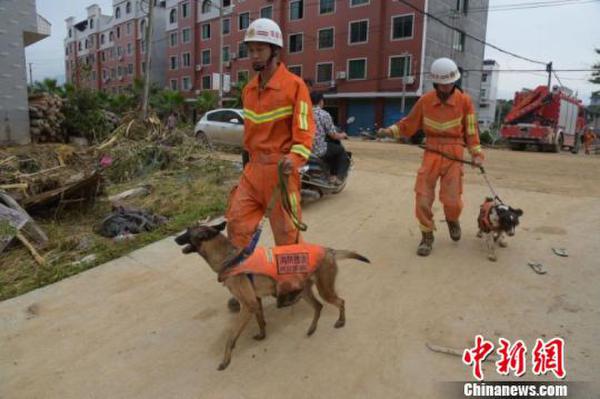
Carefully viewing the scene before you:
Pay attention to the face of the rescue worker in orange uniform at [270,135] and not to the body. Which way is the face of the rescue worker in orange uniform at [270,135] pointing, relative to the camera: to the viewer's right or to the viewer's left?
to the viewer's left

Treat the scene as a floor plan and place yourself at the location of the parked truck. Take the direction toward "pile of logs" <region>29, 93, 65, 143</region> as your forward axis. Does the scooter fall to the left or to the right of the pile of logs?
left

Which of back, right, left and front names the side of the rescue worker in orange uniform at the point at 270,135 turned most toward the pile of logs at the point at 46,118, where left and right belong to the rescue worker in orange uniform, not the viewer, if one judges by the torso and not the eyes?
right

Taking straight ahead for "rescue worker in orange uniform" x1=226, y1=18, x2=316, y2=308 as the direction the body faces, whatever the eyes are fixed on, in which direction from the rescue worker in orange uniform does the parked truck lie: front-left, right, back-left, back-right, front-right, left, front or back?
back

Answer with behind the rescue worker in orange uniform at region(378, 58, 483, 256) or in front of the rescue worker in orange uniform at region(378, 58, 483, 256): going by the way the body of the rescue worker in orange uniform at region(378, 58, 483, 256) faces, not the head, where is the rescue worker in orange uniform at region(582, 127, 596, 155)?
behind

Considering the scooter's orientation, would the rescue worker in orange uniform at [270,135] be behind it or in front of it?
behind

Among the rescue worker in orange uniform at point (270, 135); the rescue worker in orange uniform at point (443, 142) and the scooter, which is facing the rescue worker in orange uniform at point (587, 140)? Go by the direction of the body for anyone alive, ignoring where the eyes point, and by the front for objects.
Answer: the scooter

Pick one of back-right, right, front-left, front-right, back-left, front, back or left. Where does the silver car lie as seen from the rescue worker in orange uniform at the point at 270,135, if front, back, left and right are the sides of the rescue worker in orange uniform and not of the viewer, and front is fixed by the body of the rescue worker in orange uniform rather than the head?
back-right

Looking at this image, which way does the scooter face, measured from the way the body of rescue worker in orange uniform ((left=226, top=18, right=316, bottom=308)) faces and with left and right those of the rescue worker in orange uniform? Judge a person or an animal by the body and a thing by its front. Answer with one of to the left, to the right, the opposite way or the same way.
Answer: the opposite way
